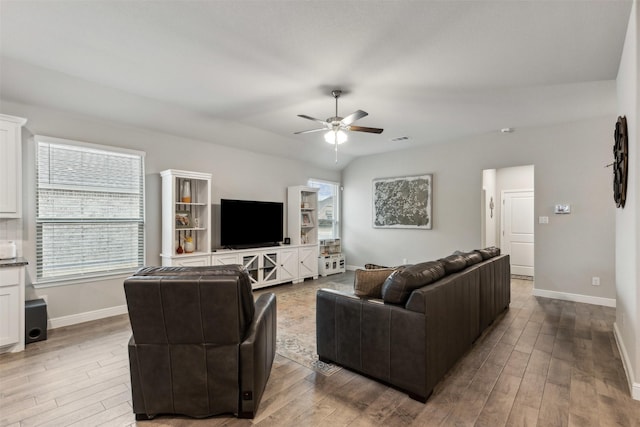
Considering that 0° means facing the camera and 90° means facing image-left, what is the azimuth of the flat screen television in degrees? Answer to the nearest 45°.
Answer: approximately 315°

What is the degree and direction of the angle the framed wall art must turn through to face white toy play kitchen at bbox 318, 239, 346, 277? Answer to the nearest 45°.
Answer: approximately 45° to its right

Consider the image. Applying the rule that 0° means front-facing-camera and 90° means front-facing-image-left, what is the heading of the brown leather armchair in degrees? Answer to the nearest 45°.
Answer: approximately 180°

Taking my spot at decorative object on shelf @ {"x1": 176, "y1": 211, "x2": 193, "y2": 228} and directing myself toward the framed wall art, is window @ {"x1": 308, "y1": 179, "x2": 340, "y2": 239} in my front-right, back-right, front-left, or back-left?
front-left

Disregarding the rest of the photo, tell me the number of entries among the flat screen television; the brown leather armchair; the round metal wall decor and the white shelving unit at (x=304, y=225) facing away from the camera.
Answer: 1

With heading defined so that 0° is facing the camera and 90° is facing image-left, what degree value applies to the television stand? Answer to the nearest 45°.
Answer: approximately 315°

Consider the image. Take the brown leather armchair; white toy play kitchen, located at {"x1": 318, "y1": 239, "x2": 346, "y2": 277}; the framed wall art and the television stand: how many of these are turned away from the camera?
1

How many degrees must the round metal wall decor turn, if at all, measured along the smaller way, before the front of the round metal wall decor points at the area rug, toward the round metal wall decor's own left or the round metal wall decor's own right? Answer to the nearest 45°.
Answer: approximately 45° to the round metal wall decor's own left

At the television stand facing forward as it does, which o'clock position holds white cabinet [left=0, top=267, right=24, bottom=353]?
The white cabinet is roughly at 3 o'clock from the television stand.

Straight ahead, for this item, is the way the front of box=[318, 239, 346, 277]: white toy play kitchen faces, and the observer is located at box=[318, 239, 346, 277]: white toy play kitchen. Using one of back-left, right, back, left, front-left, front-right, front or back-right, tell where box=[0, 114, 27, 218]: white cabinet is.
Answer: right

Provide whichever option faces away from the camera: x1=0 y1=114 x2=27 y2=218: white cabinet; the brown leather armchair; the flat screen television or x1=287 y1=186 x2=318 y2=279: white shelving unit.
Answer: the brown leather armchair

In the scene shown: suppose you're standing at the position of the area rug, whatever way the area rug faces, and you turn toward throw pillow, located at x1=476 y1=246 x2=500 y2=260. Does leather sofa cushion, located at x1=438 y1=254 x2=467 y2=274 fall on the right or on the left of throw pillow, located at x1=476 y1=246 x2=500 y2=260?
right

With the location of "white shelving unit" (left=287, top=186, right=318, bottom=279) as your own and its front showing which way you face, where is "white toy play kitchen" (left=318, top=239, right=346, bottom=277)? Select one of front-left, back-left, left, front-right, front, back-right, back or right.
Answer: left

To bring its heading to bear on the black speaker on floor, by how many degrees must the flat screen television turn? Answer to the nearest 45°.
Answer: approximately 90° to its right

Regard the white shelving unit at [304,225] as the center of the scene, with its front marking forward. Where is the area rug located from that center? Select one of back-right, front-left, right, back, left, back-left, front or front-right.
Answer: front-right

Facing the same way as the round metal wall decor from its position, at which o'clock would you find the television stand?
The television stand is roughly at 12 o'clock from the round metal wall decor.

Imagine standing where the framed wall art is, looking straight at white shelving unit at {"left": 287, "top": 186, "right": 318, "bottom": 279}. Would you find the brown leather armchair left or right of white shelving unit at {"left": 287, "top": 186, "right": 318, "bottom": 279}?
left

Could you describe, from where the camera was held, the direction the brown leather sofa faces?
facing away from the viewer and to the left of the viewer

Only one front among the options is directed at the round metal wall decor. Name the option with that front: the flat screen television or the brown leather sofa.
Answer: the flat screen television

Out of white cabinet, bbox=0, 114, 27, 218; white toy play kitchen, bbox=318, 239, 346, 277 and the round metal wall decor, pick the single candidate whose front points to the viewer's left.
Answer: the round metal wall decor
